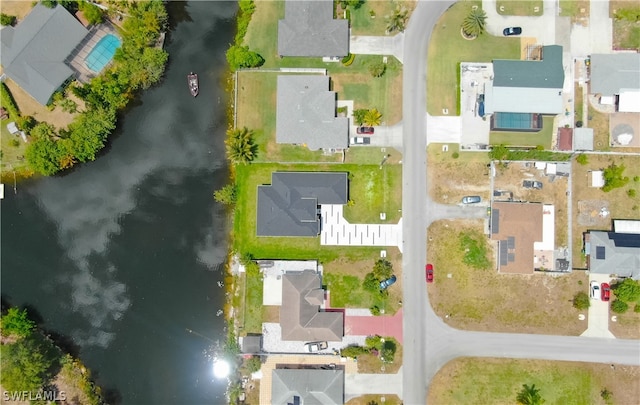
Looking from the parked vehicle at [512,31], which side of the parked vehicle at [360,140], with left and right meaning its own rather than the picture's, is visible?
back

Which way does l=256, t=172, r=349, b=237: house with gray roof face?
to the viewer's right

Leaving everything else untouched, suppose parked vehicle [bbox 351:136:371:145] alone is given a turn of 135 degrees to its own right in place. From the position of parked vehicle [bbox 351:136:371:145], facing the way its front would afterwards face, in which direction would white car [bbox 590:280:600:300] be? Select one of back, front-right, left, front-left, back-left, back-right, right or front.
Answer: front-right

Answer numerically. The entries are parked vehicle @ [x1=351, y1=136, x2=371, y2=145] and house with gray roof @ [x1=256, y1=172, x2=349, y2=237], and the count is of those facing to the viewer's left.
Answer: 1

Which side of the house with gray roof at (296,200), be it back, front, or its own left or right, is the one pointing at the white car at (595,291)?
front

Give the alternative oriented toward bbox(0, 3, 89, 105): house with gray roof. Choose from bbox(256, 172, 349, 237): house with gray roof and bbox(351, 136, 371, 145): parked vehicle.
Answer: the parked vehicle

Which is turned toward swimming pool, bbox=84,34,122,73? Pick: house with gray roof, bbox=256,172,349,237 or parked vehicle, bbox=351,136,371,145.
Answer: the parked vehicle

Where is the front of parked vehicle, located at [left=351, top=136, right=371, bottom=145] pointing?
to the viewer's left

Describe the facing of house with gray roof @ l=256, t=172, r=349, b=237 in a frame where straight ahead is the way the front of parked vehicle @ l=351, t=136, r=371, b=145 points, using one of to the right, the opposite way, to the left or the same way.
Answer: the opposite way

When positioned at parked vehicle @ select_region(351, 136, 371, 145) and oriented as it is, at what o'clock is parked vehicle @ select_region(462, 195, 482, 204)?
parked vehicle @ select_region(462, 195, 482, 204) is roughly at 6 o'clock from parked vehicle @ select_region(351, 136, 371, 145).

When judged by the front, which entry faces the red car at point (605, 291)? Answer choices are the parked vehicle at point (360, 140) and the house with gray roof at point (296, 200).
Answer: the house with gray roof
